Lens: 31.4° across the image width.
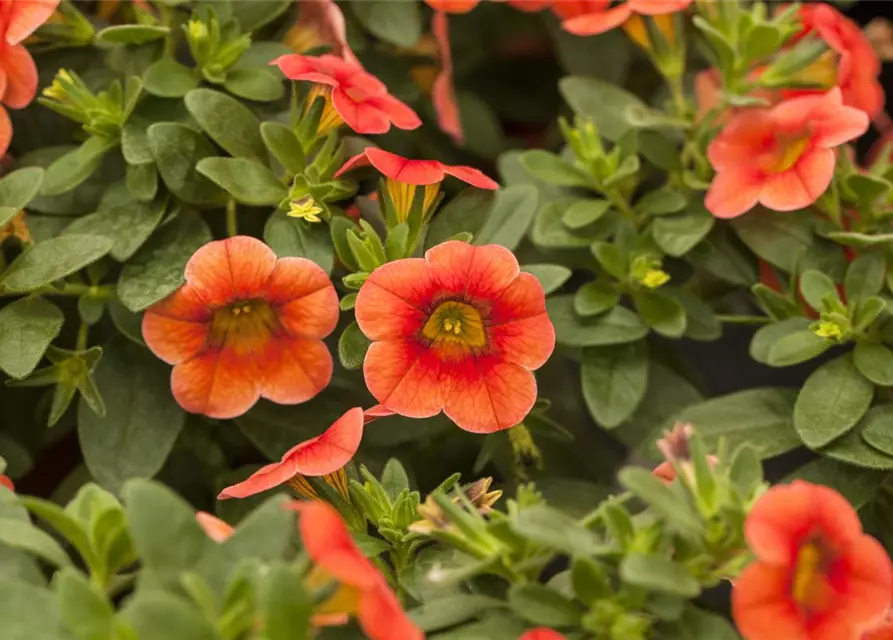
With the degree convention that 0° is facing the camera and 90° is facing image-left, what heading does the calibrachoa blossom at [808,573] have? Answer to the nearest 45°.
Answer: approximately 0°

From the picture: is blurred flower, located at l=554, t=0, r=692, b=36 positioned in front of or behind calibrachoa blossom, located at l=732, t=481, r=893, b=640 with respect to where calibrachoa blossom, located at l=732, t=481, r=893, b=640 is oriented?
behind

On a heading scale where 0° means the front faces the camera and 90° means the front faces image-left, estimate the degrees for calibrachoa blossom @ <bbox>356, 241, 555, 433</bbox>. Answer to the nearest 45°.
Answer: approximately 0°
